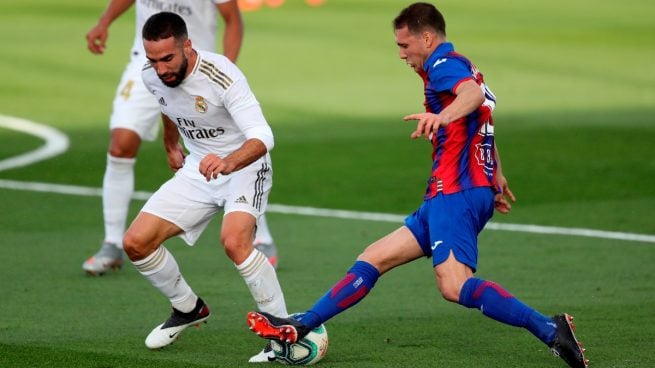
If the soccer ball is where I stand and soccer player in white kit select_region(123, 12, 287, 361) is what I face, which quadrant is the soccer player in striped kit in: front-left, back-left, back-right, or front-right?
back-right

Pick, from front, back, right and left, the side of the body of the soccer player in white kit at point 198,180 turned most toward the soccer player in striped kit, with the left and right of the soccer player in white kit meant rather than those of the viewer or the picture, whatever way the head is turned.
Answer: left

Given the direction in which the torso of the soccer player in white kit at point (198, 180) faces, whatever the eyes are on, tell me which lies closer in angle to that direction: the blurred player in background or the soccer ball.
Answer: the soccer ball

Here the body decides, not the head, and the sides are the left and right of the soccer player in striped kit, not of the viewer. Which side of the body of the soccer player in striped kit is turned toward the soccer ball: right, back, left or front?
front

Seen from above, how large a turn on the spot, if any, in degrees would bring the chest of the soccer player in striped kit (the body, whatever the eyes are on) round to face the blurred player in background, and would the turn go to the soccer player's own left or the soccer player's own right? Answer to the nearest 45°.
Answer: approximately 45° to the soccer player's own right

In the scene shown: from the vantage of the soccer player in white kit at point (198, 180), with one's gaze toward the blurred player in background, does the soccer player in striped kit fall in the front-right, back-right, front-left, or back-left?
back-right

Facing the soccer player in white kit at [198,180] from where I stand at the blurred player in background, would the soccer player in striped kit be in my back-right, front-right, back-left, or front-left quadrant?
front-left

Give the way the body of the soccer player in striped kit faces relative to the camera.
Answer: to the viewer's left

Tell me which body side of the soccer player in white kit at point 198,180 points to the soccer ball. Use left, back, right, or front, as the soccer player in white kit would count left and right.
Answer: left

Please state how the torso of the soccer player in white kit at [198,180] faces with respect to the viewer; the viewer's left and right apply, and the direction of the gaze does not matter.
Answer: facing the viewer and to the left of the viewer
